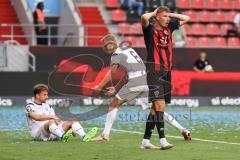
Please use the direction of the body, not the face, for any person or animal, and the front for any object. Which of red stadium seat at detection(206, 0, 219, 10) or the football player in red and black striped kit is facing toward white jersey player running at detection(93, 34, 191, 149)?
the red stadium seat

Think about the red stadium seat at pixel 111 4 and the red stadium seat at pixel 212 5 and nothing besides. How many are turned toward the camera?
2

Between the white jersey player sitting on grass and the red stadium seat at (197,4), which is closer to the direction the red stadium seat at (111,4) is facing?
the white jersey player sitting on grass

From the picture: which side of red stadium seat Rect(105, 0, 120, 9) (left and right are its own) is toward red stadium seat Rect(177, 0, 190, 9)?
left

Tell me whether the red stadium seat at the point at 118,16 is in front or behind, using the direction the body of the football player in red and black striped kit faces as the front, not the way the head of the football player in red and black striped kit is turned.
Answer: behind
